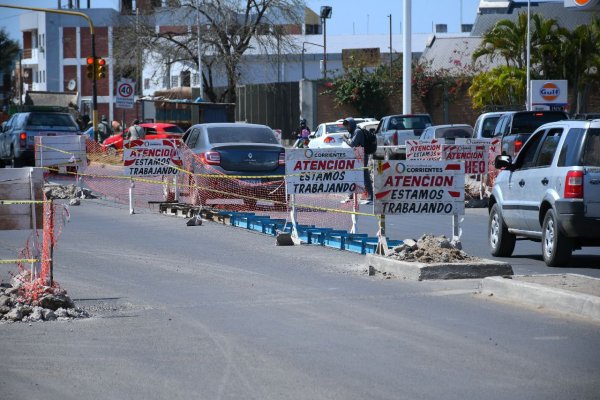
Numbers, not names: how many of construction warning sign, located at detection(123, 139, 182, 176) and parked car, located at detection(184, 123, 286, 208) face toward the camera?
1

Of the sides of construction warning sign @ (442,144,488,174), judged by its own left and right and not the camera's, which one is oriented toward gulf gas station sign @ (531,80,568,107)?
back

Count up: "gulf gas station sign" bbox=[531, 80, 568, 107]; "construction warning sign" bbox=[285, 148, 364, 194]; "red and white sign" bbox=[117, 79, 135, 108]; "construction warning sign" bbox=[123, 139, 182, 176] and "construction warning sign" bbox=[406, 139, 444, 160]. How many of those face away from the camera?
0

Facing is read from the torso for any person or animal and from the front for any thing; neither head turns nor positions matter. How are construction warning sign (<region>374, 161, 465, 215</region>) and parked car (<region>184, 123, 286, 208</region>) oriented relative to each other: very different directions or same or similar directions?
very different directions

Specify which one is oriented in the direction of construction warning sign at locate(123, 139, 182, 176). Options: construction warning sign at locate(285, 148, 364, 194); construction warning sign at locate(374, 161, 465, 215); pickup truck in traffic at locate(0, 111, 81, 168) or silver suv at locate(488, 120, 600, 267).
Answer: the silver suv

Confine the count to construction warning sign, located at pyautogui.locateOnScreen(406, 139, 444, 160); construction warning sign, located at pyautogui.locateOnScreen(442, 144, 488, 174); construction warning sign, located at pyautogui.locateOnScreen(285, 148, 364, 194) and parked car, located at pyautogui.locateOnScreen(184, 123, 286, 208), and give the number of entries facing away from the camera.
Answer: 1

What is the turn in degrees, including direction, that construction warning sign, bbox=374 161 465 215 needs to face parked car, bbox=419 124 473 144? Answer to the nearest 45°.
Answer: approximately 180°

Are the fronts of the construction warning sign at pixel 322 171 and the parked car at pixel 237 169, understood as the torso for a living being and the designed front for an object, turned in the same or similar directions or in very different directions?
very different directions

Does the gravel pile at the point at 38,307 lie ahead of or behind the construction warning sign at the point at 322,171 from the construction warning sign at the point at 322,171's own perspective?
ahead

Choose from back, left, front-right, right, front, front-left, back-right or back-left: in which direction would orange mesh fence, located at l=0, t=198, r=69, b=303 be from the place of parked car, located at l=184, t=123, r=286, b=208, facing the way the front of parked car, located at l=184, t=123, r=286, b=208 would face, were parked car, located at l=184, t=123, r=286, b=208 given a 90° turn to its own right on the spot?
right

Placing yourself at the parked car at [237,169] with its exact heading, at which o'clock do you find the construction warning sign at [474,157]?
The construction warning sign is roughly at 2 o'clock from the parked car.

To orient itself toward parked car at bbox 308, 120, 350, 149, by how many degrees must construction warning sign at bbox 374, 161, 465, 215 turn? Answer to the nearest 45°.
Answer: approximately 180°

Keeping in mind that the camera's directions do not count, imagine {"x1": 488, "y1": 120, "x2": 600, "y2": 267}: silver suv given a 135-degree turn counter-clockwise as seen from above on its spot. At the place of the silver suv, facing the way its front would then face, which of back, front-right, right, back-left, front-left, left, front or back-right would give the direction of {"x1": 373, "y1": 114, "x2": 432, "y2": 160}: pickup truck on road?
back

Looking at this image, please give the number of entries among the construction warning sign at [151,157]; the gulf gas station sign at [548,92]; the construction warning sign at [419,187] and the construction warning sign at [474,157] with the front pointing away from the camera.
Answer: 0

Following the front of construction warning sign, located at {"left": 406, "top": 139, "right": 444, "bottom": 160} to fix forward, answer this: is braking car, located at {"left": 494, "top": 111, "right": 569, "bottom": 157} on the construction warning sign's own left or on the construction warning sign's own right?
on the construction warning sign's own left

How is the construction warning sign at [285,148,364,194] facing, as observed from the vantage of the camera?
facing the viewer

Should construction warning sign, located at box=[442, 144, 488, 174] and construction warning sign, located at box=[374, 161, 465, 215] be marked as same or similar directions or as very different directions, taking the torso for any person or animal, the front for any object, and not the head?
same or similar directions

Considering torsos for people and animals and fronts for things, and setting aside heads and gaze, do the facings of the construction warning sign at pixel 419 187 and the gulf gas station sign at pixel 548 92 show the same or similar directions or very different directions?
same or similar directions

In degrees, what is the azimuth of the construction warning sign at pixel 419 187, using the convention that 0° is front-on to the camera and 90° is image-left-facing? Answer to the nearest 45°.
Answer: approximately 0°

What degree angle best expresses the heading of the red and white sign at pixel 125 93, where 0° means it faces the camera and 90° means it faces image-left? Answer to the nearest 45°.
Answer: approximately 0°
